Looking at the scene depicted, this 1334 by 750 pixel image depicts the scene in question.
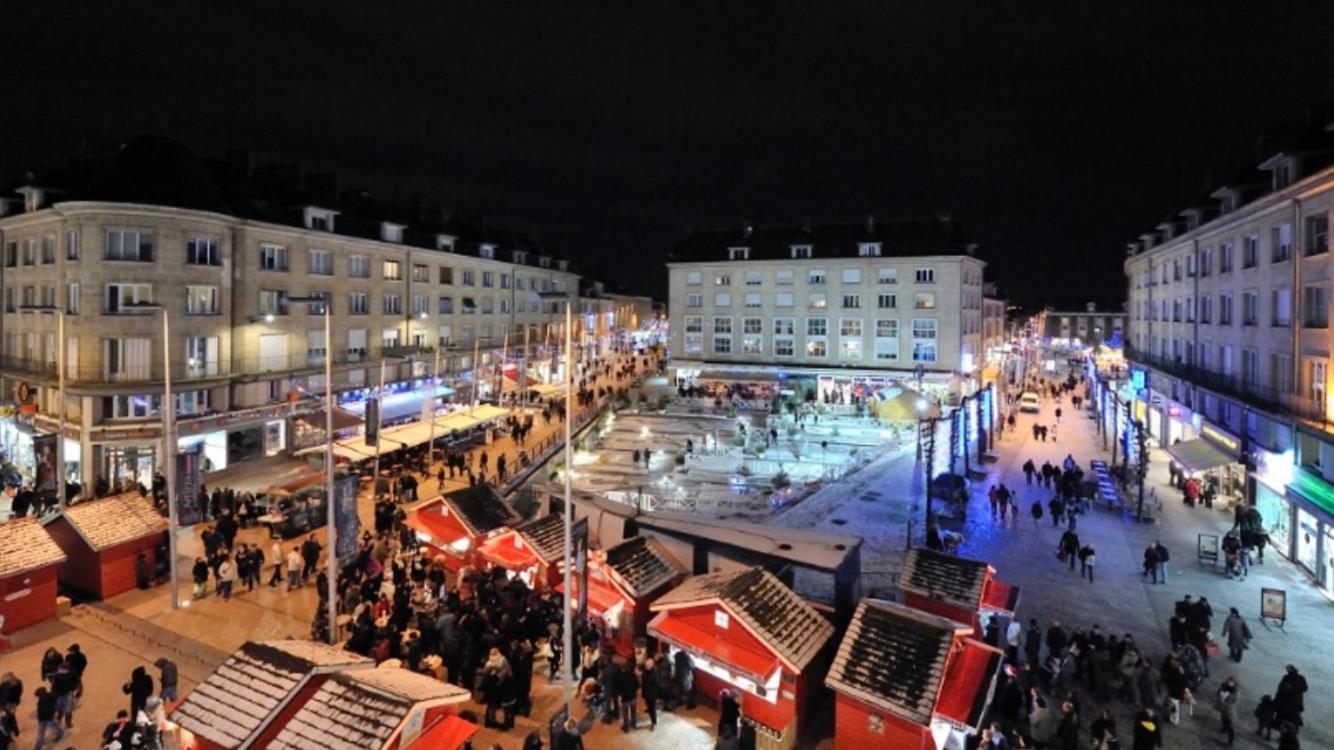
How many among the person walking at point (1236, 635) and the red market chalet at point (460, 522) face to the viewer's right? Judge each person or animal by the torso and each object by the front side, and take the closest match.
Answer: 0

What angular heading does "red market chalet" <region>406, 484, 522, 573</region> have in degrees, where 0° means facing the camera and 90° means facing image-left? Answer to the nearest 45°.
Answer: approximately 45°

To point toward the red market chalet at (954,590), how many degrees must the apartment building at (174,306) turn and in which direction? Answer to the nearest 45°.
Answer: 0° — it already faces it

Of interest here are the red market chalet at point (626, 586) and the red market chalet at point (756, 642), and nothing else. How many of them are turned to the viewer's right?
0

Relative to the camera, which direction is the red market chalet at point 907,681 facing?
to the viewer's right

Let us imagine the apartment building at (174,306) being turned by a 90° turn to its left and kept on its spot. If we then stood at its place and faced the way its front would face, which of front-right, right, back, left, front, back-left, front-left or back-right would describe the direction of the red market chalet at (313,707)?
back-right

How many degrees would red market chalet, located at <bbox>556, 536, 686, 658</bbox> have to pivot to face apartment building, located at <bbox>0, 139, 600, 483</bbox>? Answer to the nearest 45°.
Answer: approximately 90° to its right

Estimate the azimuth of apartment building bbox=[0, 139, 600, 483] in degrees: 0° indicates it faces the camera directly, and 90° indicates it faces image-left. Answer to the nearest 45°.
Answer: approximately 315°

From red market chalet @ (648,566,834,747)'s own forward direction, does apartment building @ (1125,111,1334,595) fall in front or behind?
behind

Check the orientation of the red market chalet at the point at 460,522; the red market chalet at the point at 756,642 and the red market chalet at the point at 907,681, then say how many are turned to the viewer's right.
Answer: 1

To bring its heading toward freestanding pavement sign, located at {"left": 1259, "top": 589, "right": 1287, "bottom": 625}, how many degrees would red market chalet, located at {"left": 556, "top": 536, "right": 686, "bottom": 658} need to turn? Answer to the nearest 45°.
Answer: approximately 135° to its left

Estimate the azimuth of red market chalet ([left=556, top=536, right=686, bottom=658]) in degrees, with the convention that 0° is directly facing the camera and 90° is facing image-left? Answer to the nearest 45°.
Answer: approximately 45°

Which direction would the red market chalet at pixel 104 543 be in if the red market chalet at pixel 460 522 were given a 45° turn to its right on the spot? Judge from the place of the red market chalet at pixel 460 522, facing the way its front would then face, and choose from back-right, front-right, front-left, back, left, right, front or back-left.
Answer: front
